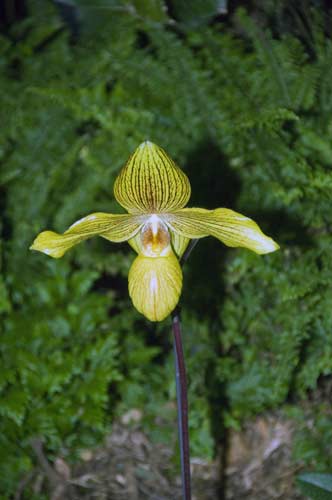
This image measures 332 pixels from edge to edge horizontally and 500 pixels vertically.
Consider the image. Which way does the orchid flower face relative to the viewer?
toward the camera
